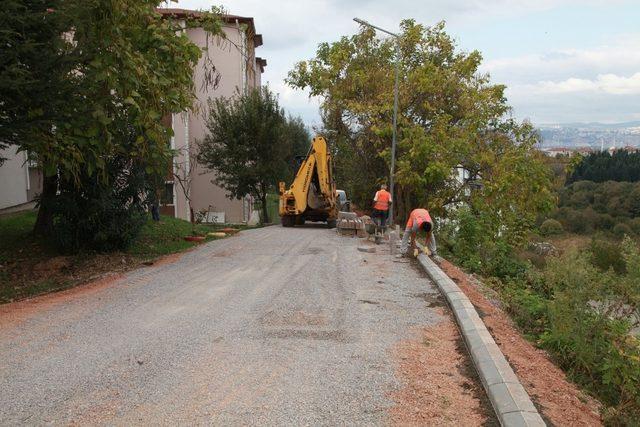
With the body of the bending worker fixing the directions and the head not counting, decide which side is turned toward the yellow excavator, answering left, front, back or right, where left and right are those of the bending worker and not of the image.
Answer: back

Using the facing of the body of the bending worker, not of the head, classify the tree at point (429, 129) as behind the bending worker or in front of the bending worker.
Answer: behind

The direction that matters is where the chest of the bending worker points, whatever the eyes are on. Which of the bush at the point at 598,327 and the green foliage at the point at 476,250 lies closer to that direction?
the bush

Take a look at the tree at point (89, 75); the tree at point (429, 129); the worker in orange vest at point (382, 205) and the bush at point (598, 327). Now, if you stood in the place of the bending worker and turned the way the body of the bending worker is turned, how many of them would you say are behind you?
2

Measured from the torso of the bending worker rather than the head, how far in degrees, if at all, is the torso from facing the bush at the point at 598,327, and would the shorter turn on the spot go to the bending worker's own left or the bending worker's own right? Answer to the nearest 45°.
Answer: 0° — they already face it

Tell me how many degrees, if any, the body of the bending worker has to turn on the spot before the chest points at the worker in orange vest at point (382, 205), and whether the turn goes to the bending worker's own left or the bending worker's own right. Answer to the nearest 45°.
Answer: approximately 180°

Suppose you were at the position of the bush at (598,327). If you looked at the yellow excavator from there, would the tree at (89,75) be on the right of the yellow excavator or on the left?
left

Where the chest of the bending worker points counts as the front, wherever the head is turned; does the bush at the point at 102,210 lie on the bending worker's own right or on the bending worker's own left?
on the bending worker's own right
